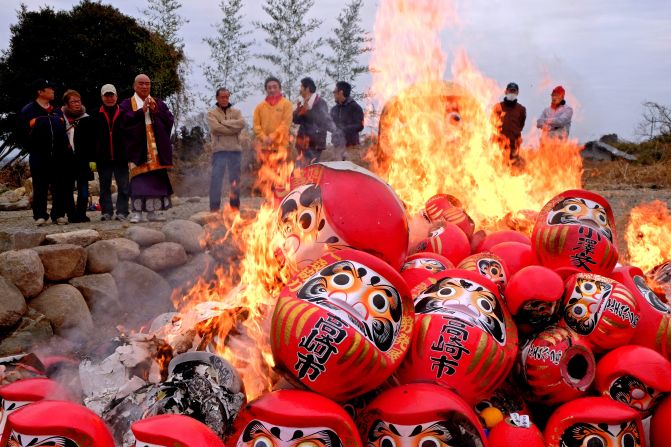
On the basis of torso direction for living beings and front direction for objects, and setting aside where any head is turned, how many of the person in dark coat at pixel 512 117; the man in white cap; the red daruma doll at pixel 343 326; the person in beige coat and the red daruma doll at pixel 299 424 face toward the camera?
5

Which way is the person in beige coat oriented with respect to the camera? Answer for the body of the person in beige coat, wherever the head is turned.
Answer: toward the camera

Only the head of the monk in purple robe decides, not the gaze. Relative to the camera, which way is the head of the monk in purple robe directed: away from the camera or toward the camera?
toward the camera

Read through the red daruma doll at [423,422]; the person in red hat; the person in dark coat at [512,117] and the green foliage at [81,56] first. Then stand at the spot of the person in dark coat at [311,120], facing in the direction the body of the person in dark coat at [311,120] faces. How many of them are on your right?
1

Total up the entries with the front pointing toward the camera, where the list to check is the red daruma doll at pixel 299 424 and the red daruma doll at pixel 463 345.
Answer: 2

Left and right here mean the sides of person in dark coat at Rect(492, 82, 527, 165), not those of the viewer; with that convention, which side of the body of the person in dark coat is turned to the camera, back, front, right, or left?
front

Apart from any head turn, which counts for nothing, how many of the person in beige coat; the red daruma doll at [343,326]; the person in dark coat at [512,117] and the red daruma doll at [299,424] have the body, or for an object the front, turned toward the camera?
4

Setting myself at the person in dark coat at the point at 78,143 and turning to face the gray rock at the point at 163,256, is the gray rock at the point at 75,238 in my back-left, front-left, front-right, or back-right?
front-right

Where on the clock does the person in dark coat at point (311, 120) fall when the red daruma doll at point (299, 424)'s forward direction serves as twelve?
The person in dark coat is roughly at 6 o'clock from the red daruma doll.

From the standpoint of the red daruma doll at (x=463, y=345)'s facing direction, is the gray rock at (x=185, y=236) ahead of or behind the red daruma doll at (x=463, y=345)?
behind

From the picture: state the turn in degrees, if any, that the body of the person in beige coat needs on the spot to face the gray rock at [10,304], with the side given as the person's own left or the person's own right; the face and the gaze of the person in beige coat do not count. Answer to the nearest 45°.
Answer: approximately 45° to the person's own right

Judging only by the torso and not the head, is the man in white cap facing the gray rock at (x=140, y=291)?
yes

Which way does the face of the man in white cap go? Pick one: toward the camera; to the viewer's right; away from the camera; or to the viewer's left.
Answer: toward the camera

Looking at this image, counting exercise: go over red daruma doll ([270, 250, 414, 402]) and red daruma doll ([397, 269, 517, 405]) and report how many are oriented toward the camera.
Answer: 2

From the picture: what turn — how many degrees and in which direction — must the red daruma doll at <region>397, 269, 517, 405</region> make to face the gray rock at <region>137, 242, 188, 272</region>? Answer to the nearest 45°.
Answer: approximately 135° to its right

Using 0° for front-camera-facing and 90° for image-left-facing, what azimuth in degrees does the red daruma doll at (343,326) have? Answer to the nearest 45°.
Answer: approximately 0°

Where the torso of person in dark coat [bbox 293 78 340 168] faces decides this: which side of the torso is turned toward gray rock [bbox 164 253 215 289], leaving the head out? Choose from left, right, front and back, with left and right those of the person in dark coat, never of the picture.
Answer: front

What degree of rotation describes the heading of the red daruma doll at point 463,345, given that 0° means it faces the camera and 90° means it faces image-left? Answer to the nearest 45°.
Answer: approximately 0°

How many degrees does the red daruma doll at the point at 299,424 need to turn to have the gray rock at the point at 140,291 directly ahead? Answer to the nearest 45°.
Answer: approximately 180°
